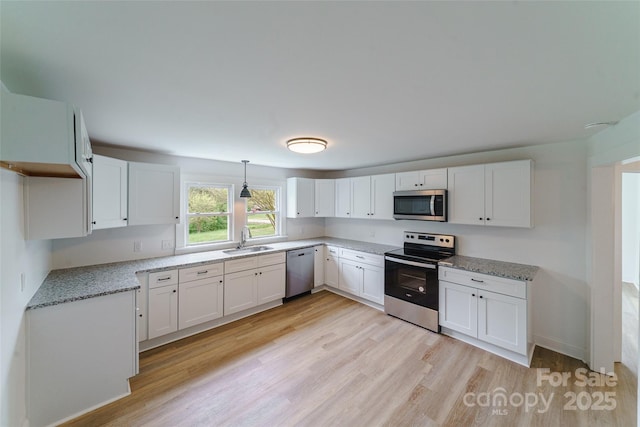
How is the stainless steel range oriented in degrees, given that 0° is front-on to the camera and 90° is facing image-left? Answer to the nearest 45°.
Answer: approximately 45°

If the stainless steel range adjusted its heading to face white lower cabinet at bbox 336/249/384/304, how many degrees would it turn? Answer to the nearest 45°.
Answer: approximately 45° to its right

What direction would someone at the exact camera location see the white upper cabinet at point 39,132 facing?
facing to the right of the viewer

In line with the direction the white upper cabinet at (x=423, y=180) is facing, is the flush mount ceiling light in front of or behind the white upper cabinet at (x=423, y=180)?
in front

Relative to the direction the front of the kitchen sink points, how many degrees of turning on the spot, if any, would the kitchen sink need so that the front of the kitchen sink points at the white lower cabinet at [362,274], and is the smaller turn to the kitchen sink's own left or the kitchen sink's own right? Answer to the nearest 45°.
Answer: approximately 45° to the kitchen sink's own left

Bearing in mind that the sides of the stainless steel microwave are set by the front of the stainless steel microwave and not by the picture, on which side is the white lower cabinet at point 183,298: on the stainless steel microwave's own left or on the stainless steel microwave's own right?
on the stainless steel microwave's own right

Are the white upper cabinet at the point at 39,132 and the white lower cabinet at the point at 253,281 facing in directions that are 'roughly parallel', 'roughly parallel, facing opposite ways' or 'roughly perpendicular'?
roughly perpendicular

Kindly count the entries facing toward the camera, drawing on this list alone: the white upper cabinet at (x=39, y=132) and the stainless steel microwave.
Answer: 1
